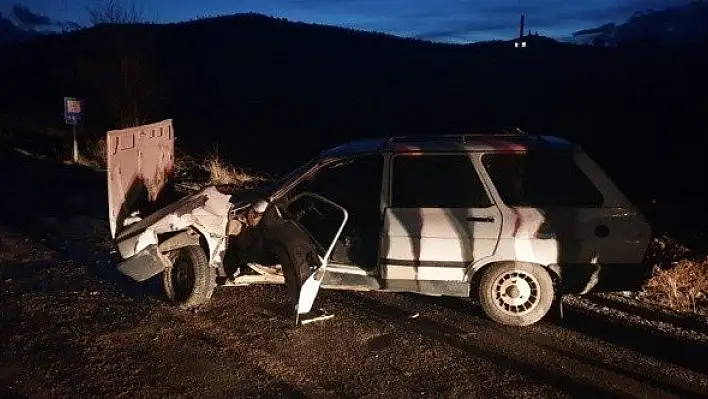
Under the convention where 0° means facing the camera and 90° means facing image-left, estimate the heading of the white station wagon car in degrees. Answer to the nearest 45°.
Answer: approximately 90°

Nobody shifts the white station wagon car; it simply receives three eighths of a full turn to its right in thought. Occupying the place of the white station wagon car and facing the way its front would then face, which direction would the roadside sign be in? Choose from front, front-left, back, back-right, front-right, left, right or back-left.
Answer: left
